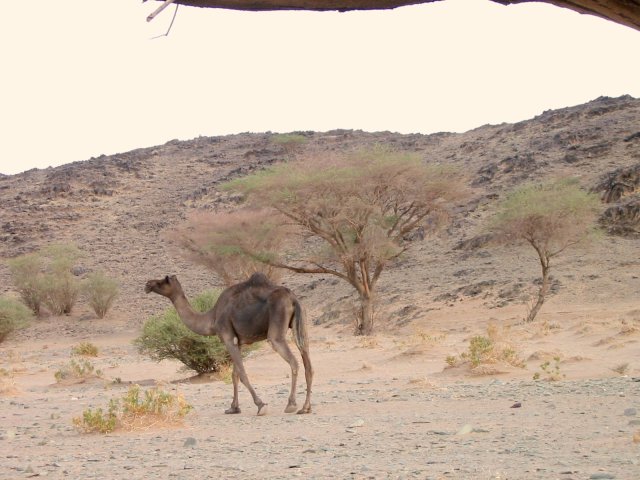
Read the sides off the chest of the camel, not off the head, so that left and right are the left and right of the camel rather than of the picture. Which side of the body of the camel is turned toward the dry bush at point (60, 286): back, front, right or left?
right

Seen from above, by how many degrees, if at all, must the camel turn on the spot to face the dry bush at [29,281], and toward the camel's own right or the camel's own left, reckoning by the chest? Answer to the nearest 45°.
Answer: approximately 90° to the camel's own right

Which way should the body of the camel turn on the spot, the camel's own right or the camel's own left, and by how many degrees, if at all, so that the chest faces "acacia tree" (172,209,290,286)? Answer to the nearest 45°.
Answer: approximately 90° to the camel's own right

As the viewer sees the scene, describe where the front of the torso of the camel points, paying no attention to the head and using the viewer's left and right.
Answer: facing to the left of the viewer

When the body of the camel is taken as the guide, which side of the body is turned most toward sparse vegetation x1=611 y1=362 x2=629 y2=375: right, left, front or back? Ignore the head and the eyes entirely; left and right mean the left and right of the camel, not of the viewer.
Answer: back

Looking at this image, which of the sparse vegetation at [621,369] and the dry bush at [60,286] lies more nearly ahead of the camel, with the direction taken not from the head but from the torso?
the dry bush

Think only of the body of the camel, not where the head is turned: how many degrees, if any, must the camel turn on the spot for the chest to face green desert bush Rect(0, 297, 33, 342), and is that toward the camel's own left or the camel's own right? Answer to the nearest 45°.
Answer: approximately 90° to the camel's own right

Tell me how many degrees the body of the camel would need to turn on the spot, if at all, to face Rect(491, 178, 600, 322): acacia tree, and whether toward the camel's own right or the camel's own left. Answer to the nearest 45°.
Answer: approximately 135° to the camel's own right

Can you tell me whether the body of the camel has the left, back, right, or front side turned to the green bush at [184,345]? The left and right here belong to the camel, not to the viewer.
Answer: right

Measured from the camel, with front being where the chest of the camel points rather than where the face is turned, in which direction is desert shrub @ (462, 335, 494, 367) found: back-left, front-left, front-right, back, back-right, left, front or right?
back-right
